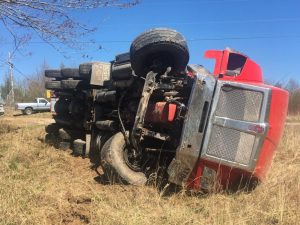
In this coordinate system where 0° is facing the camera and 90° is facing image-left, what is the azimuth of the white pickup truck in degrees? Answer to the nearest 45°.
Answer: approximately 270°
